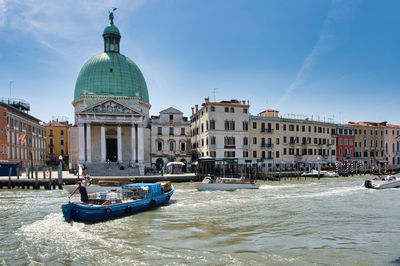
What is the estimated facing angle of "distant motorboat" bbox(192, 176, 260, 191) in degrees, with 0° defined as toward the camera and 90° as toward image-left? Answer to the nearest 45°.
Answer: approximately 90°

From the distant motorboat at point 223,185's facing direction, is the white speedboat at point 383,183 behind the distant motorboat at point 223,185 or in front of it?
behind
